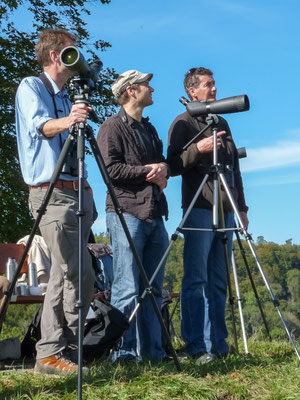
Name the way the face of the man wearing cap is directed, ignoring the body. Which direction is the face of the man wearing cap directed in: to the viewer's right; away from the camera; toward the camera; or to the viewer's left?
to the viewer's right

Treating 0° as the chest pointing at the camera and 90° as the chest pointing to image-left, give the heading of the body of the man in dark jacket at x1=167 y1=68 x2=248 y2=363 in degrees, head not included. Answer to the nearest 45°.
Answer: approximately 315°

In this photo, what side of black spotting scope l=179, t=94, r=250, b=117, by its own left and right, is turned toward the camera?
right

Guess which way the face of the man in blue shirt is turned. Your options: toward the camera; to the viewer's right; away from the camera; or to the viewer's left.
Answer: to the viewer's right

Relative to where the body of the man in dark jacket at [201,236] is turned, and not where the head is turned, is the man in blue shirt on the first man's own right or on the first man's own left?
on the first man's own right

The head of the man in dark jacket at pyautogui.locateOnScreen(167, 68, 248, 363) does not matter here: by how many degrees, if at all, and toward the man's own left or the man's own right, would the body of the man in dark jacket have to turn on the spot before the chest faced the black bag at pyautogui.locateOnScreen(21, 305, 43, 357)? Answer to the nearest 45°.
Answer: approximately 135° to the man's own right
